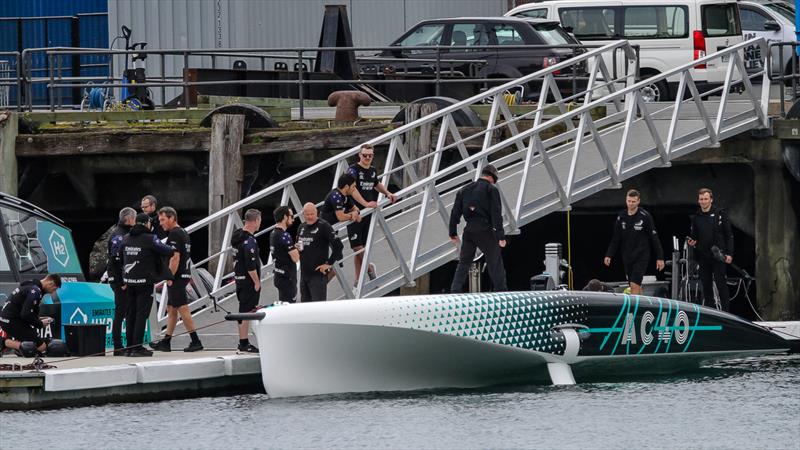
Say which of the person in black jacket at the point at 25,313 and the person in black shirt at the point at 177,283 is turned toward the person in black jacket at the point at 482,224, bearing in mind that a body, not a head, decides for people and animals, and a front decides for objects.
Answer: the person in black jacket at the point at 25,313

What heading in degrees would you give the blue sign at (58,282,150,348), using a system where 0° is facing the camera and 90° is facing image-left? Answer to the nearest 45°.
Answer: approximately 0°

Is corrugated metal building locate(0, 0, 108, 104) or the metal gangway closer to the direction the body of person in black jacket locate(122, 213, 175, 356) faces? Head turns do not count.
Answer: the metal gangway

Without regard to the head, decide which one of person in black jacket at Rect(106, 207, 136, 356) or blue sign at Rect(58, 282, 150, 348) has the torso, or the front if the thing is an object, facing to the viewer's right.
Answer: the person in black jacket

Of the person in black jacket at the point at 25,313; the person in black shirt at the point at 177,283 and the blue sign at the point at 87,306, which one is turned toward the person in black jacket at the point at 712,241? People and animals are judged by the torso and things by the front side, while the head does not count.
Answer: the person in black jacket at the point at 25,313

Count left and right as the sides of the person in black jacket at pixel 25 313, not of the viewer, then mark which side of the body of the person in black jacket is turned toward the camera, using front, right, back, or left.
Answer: right

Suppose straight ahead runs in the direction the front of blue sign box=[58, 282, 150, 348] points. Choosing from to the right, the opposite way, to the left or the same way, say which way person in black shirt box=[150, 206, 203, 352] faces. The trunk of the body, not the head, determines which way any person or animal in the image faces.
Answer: to the right

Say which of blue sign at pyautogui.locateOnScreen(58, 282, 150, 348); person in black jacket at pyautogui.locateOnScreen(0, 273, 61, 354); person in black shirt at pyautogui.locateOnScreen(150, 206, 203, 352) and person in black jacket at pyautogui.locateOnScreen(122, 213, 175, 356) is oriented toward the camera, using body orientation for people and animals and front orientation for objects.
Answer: the blue sign

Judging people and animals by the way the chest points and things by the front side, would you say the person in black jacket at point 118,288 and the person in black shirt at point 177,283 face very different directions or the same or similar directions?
very different directions

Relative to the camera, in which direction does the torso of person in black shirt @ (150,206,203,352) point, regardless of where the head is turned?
to the viewer's left

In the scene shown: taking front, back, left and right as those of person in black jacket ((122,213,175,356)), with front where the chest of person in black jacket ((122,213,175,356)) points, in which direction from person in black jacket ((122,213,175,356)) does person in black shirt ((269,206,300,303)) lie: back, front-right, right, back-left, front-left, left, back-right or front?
front-right

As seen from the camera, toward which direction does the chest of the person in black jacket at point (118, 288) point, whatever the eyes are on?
to the viewer's right

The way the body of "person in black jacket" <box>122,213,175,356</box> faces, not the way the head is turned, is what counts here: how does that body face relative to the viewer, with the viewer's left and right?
facing away from the viewer and to the right of the viewer
